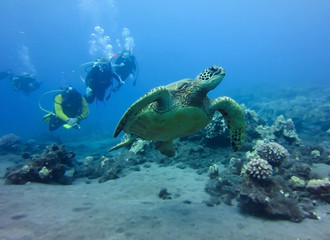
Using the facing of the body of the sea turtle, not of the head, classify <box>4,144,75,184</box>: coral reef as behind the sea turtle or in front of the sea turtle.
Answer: behind

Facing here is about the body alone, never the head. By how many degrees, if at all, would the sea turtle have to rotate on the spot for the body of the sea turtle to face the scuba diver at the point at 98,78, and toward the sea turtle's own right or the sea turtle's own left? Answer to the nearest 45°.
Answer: approximately 180°

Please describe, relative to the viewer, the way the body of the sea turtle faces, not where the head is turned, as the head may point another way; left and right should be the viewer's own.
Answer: facing the viewer and to the right of the viewer

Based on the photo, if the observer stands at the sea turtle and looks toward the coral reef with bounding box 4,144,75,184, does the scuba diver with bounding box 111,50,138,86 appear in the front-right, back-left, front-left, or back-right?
front-right

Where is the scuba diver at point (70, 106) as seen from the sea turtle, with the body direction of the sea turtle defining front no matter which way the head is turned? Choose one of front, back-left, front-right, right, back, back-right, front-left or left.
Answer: back

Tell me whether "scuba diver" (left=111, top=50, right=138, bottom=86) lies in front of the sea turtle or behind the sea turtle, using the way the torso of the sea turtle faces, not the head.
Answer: behind

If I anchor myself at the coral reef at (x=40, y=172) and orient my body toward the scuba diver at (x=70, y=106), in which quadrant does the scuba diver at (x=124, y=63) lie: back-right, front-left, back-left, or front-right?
front-right

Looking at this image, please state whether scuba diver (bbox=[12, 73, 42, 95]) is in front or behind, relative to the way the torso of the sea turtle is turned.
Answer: behind
